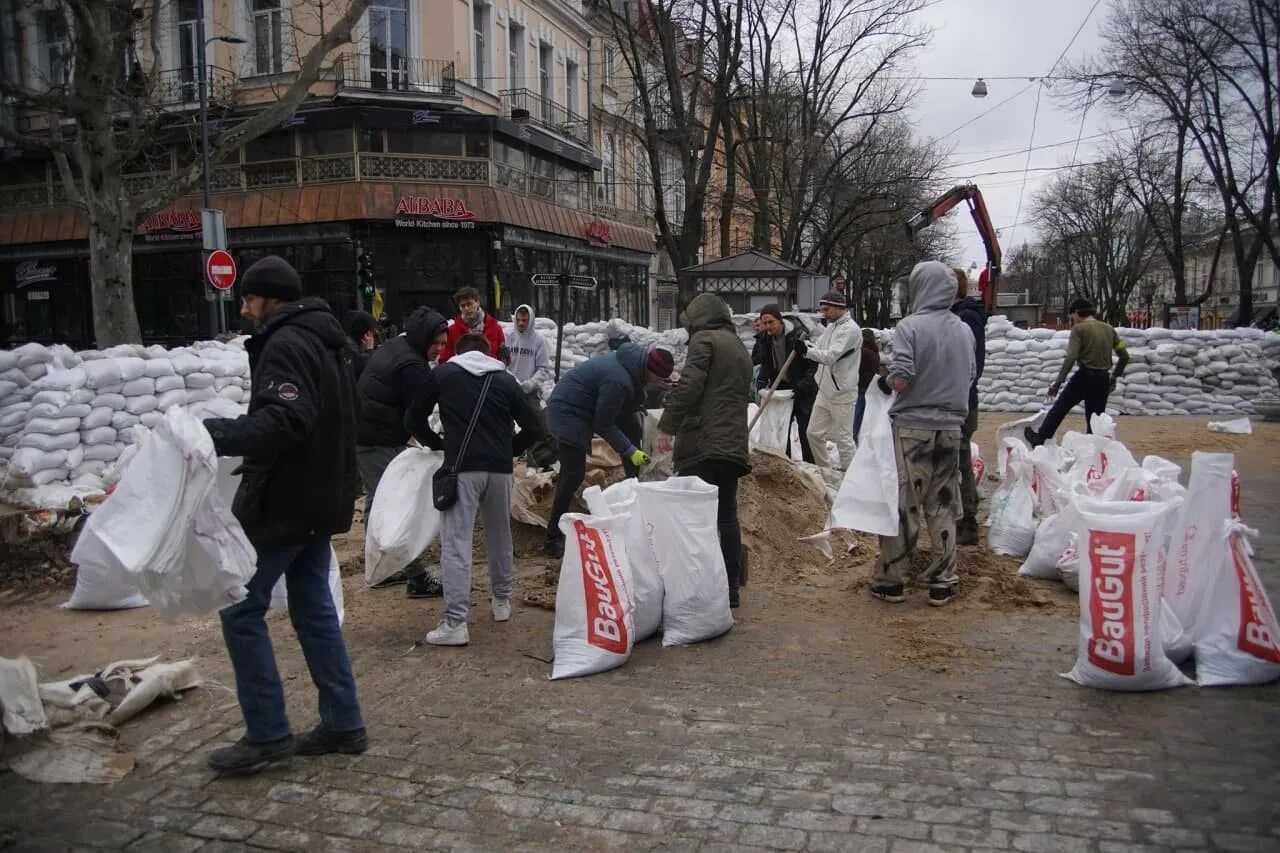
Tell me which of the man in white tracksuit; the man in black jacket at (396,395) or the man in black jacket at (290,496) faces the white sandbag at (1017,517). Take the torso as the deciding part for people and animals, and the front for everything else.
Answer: the man in black jacket at (396,395)

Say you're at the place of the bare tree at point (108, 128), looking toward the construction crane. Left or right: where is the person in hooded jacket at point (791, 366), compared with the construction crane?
right

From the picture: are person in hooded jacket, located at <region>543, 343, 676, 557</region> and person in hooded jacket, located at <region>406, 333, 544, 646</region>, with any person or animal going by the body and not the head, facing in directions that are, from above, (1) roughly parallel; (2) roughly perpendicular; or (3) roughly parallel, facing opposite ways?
roughly perpendicular

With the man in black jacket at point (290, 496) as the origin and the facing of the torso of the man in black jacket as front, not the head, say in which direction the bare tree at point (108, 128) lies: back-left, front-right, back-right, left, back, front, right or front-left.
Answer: right

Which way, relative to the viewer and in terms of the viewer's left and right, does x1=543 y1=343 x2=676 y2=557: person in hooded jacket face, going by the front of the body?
facing to the right of the viewer

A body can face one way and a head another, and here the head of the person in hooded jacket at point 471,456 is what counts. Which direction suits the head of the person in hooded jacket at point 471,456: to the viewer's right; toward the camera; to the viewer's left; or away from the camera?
away from the camera

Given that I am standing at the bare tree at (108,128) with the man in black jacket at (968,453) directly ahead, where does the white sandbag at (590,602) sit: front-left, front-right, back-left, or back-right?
front-right

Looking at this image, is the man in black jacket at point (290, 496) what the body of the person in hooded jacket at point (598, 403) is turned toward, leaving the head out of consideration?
no

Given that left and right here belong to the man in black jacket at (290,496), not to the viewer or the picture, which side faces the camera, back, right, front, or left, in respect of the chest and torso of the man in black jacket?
left

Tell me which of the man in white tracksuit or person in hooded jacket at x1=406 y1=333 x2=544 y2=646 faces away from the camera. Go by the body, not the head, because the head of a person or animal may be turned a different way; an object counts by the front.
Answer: the person in hooded jacket

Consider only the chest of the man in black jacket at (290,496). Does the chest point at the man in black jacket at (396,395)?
no

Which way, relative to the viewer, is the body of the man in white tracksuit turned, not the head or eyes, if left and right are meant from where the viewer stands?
facing to the left of the viewer

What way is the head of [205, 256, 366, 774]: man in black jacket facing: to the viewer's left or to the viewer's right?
to the viewer's left

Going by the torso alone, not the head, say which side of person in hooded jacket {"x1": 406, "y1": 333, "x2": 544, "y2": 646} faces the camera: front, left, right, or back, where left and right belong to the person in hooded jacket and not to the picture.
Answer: back
